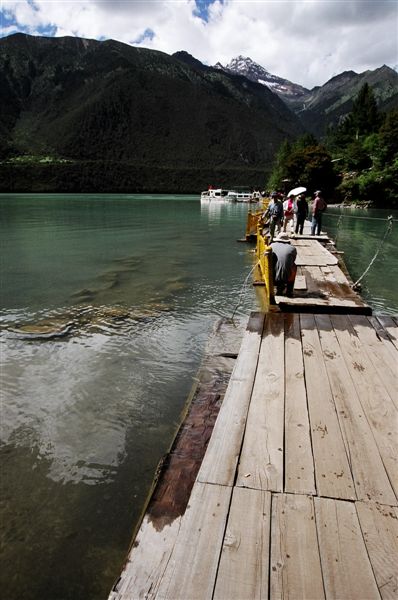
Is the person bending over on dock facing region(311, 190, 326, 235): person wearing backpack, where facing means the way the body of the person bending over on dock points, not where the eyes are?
yes

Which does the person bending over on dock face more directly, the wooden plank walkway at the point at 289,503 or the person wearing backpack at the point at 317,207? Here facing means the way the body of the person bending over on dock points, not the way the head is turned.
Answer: the person wearing backpack

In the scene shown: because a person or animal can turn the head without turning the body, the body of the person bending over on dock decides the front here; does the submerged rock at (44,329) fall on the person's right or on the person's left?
on the person's left

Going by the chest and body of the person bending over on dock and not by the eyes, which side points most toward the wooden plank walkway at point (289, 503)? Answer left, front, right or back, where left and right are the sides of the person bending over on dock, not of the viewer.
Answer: back

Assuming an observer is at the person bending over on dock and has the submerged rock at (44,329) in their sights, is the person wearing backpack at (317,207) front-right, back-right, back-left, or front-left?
back-right

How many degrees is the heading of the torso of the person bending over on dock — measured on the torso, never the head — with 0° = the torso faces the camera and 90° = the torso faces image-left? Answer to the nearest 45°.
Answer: approximately 180°
